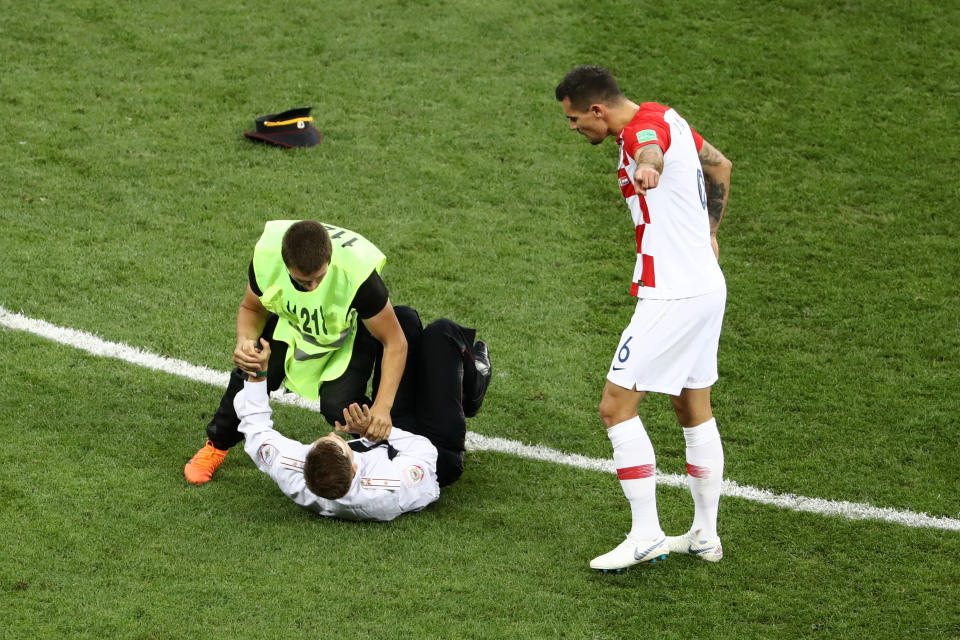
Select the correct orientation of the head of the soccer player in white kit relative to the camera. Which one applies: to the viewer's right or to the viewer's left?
to the viewer's left

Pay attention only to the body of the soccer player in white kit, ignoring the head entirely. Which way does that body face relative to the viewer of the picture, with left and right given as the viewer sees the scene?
facing to the left of the viewer
